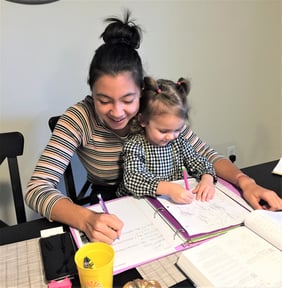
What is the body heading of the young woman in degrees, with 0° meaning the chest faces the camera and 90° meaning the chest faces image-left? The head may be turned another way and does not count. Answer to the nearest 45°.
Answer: approximately 315°

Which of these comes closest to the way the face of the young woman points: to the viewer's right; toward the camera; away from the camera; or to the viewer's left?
toward the camera
